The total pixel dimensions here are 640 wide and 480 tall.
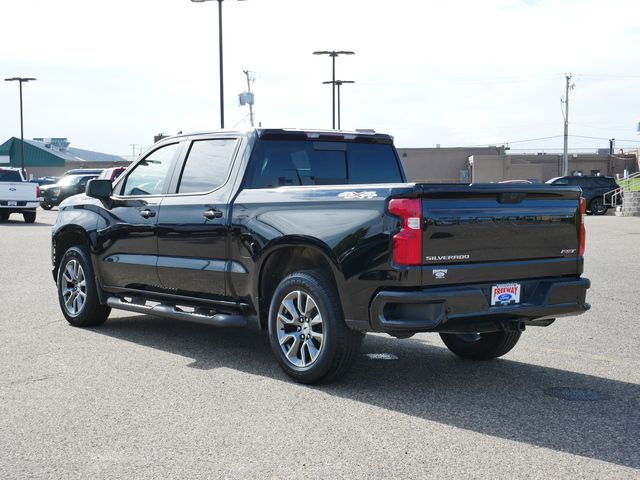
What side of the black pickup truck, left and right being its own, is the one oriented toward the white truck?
front

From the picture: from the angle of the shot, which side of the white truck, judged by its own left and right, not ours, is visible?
back

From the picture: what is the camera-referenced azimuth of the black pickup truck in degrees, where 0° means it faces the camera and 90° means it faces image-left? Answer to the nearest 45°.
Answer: approximately 135°

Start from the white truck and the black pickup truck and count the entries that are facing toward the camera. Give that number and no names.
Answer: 0

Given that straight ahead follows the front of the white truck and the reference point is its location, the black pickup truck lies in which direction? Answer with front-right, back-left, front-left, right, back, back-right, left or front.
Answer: back
